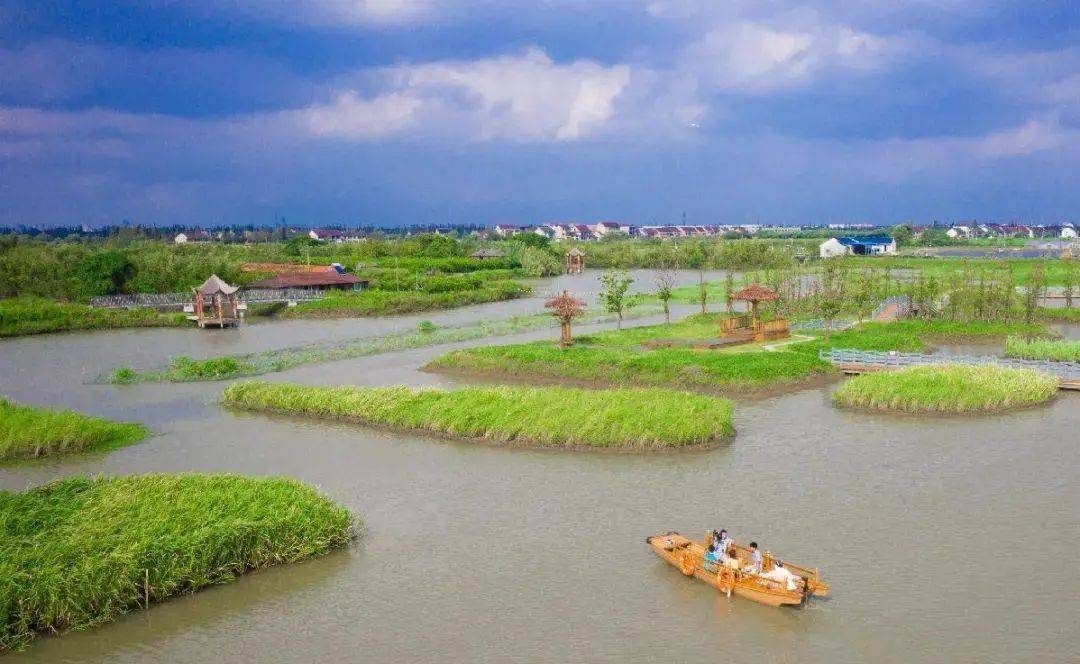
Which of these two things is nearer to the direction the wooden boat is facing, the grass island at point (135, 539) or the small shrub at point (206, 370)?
the small shrub

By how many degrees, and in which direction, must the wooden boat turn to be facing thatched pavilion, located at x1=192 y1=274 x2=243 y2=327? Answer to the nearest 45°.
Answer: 0° — it already faces it

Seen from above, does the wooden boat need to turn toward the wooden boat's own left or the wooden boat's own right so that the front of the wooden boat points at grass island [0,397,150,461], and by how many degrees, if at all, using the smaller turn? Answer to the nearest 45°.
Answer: approximately 45° to the wooden boat's own left

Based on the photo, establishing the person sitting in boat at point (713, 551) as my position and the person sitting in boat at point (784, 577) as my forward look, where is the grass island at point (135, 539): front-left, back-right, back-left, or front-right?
back-right

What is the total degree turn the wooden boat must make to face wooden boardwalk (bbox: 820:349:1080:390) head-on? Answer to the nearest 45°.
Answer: approximately 45° to its right

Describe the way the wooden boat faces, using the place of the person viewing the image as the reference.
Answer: facing away from the viewer and to the left of the viewer

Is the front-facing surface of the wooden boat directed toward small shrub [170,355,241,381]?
yes

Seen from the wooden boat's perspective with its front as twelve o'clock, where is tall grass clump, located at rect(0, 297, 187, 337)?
The tall grass clump is roughly at 12 o'clock from the wooden boat.

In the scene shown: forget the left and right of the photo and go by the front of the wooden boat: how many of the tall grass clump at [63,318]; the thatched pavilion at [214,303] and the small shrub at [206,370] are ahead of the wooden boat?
3

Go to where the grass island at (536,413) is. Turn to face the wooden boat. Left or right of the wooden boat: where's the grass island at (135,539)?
right

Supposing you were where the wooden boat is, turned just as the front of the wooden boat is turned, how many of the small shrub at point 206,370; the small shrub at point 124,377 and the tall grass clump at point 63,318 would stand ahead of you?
3
